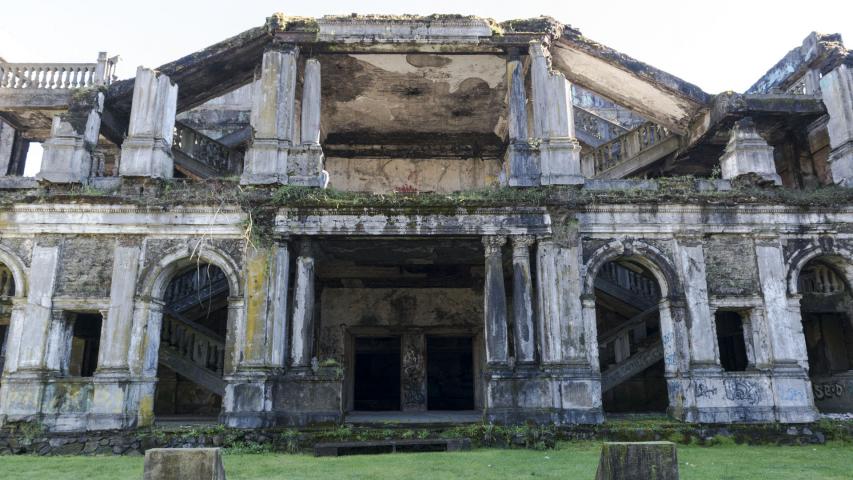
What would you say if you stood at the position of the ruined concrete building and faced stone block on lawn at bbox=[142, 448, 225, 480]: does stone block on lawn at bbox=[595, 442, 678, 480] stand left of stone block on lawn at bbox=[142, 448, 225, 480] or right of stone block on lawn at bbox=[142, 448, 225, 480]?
left

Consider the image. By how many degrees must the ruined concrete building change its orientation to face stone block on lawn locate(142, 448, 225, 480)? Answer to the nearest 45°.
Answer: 0° — it already faces it

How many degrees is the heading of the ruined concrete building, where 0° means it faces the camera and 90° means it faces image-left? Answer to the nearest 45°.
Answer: approximately 0°

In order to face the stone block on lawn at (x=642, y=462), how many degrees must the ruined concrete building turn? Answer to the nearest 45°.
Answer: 0° — it already faces it
